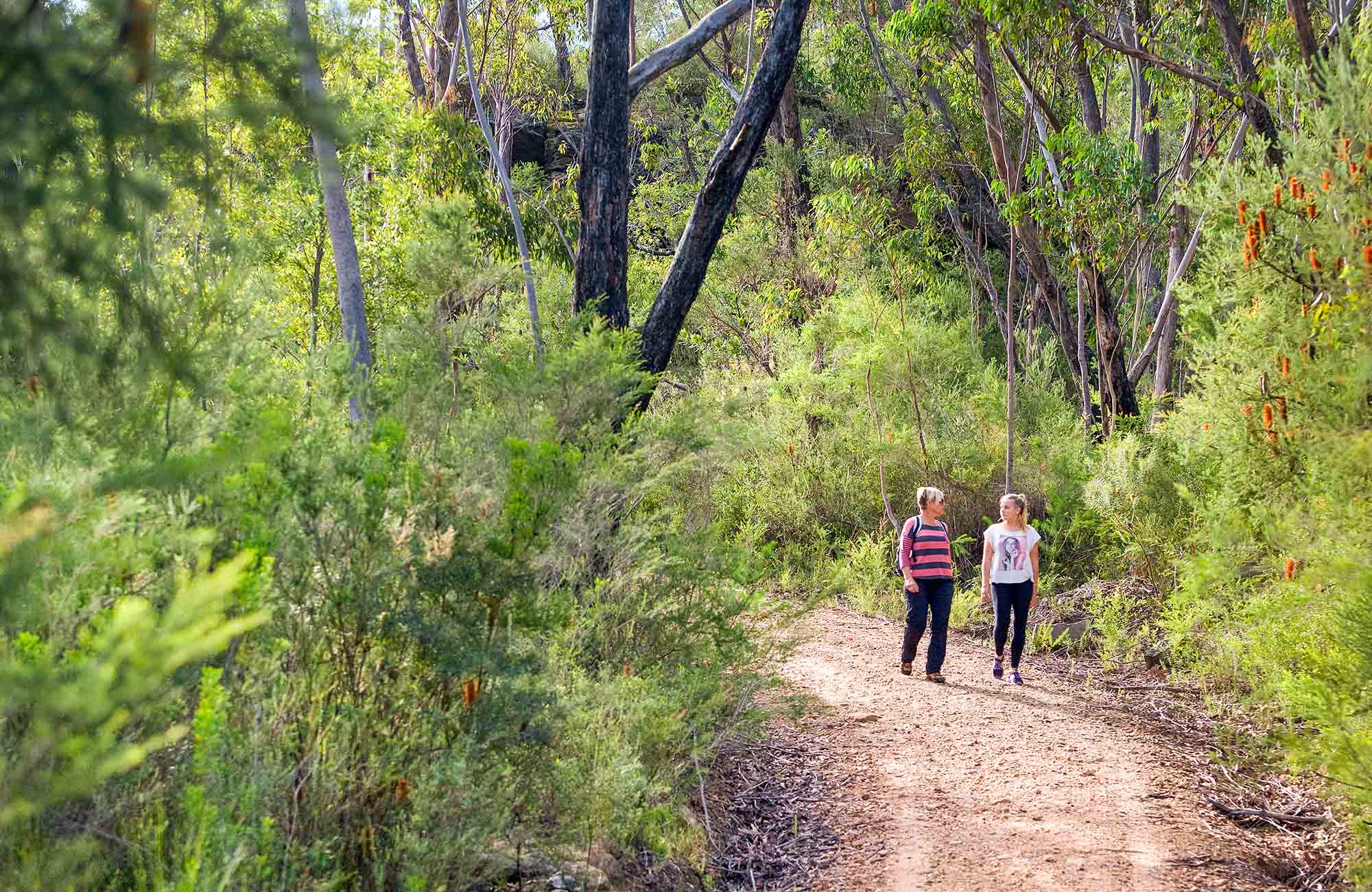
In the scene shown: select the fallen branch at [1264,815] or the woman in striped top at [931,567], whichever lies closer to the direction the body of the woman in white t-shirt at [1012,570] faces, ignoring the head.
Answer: the fallen branch

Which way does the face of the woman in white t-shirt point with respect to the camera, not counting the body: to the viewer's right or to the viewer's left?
to the viewer's left

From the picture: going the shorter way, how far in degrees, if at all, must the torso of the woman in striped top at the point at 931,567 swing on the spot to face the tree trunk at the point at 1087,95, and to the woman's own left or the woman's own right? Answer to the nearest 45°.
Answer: approximately 135° to the woman's own left

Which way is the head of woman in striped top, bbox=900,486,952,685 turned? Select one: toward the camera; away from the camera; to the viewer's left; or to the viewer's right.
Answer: to the viewer's right

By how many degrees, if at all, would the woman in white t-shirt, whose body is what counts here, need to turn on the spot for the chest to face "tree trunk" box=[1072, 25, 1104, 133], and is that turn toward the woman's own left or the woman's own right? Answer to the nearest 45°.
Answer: approximately 180°

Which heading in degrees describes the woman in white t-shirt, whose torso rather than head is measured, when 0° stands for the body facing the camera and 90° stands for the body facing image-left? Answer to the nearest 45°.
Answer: approximately 0°

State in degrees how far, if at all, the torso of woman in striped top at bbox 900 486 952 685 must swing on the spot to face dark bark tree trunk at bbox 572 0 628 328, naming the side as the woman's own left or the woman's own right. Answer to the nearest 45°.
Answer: approximately 135° to the woman's own right

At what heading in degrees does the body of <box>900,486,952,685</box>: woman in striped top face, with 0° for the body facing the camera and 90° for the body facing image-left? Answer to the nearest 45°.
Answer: approximately 315°

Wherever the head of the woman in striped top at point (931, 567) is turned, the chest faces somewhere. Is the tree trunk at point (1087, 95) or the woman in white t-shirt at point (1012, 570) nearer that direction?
the woman in white t-shirt

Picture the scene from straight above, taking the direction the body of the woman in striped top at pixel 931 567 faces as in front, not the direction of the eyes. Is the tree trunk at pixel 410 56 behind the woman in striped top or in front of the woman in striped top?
behind

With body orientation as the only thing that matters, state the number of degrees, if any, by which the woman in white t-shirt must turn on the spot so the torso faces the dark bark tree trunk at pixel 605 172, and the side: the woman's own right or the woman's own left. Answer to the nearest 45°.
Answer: approximately 90° to the woman's own right
